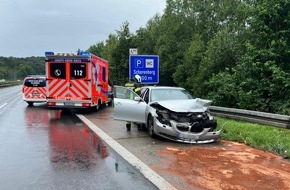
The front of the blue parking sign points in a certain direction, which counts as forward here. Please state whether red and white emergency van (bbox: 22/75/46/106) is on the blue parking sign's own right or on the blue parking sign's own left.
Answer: on the blue parking sign's own right

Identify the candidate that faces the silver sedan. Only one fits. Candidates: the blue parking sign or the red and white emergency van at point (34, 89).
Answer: the blue parking sign

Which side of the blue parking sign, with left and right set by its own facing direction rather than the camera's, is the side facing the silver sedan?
front

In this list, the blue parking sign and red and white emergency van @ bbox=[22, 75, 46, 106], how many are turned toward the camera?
1

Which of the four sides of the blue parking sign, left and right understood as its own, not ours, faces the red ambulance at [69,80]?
right

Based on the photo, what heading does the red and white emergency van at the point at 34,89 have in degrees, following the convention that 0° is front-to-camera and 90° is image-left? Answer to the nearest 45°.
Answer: approximately 180°

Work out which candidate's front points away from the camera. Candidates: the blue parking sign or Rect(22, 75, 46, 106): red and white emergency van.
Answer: the red and white emergency van

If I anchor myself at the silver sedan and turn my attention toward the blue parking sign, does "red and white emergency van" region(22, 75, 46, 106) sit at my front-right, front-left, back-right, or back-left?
front-left

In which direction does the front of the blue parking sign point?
toward the camera

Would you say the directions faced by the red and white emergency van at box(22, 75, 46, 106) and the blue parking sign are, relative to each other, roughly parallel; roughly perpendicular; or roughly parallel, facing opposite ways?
roughly parallel, facing opposite ways

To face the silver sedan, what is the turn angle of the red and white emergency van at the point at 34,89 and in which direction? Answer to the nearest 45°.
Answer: approximately 180°
